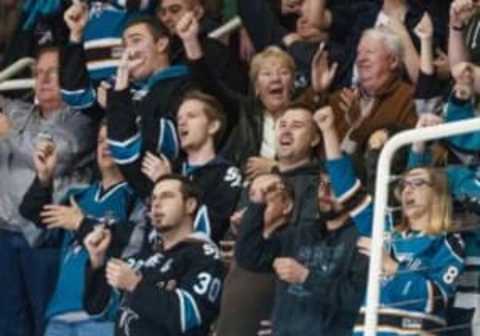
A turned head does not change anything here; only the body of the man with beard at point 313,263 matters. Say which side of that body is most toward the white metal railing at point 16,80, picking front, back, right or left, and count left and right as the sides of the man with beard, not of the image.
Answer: right

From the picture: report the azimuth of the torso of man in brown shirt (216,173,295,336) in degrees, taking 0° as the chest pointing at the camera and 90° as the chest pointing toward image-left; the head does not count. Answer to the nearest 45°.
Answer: approximately 45°

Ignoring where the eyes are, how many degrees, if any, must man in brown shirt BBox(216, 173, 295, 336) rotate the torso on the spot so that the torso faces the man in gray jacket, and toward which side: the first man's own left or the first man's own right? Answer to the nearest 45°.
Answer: approximately 90° to the first man's own right

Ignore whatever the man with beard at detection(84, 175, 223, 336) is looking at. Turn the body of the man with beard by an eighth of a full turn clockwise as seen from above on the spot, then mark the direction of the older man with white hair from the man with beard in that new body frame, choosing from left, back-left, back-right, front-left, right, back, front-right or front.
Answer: back
